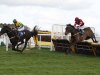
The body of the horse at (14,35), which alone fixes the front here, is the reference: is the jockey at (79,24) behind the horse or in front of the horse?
behind

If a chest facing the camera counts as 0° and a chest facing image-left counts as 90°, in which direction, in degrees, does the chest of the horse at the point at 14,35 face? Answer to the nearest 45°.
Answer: approximately 90°
